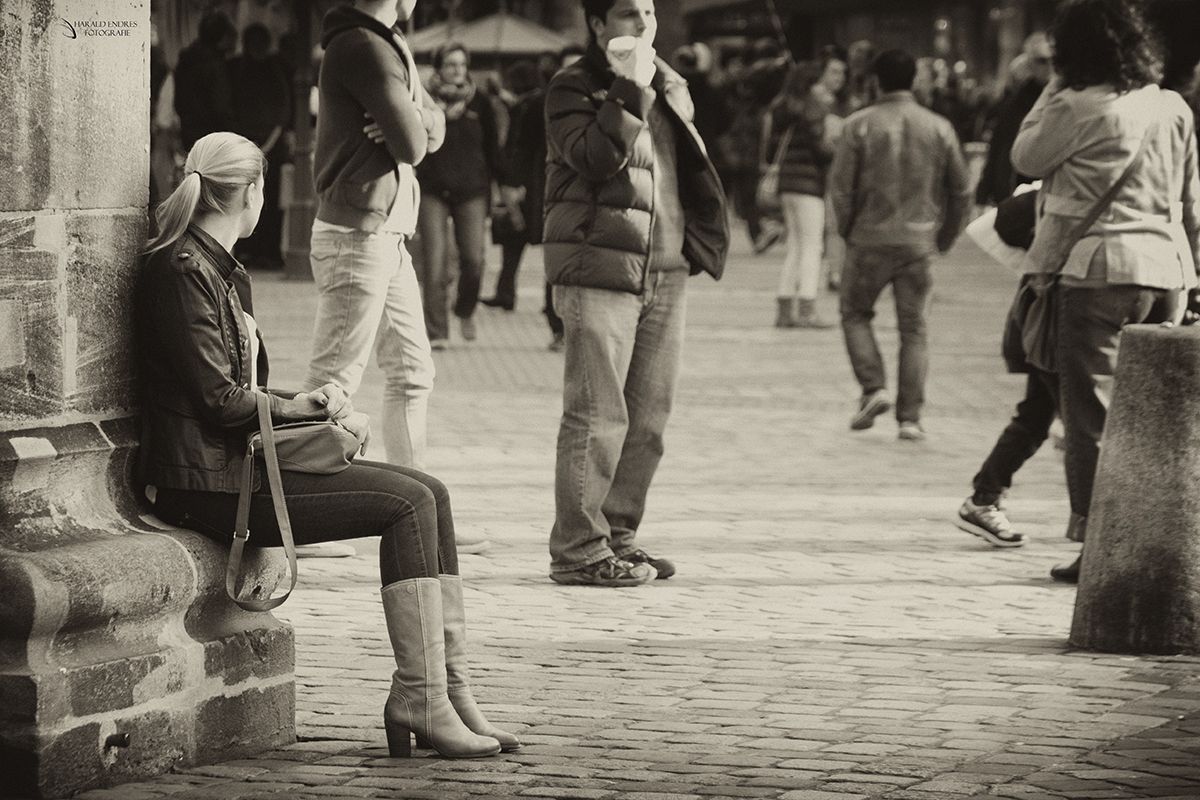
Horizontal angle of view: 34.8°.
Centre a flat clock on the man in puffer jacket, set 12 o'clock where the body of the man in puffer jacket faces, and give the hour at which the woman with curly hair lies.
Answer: The woman with curly hair is roughly at 10 o'clock from the man in puffer jacket.

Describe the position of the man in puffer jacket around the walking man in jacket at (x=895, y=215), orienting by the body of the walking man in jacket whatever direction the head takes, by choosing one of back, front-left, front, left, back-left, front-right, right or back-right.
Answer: back

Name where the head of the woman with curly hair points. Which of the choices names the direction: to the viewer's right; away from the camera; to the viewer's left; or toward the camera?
away from the camera

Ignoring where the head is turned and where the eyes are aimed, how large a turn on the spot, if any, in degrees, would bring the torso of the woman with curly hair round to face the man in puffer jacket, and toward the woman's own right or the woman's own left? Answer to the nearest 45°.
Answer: approximately 90° to the woman's own left

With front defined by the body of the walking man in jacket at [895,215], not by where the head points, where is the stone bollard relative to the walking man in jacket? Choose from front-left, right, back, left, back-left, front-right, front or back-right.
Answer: back

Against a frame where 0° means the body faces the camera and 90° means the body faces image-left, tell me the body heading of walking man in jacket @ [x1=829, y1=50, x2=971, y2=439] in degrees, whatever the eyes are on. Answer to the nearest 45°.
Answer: approximately 180°

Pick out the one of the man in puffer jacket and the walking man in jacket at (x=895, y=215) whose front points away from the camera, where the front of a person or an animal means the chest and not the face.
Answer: the walking man in jacket

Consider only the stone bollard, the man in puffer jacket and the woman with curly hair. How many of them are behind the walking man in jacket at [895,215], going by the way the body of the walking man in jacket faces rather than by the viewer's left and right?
3

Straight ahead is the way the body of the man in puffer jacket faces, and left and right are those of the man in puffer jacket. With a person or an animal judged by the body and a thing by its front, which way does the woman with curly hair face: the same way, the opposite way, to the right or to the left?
the opposite way

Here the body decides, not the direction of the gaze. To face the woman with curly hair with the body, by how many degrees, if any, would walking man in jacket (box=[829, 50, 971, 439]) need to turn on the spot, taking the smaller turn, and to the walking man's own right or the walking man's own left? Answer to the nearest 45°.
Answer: approximately 180°

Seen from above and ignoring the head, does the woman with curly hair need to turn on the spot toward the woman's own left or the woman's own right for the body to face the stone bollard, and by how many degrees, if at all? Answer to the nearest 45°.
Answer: approximately 135° to the woman's own left

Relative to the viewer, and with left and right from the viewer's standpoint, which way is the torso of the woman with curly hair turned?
facing away from the viewer and to the left of the viewer

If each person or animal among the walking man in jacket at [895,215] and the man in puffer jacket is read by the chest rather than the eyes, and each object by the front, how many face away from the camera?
1

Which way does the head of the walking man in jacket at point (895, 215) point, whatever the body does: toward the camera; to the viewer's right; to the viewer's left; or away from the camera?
away from the camera
